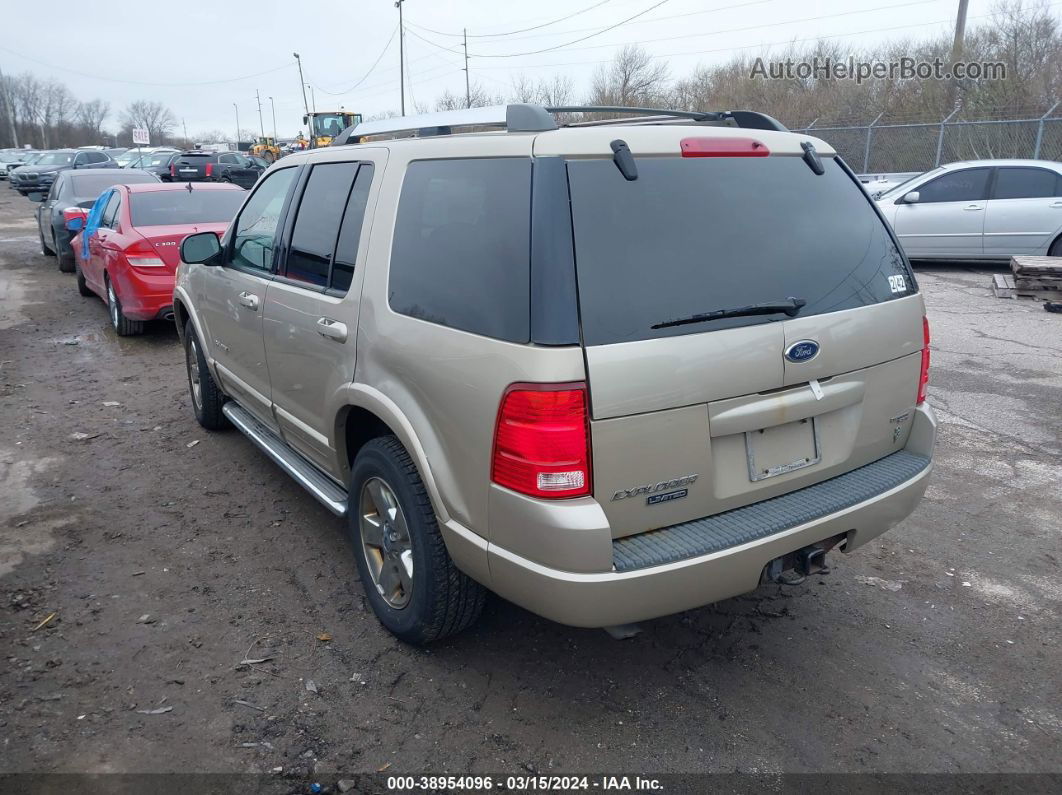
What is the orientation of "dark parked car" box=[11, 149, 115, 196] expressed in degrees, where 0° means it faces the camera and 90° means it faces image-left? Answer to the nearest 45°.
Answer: approximately 45°

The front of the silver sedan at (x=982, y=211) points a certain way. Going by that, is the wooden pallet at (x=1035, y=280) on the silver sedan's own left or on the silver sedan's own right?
on the silver sedan's own left

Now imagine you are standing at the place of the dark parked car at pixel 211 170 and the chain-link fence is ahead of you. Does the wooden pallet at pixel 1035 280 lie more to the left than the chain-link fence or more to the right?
right

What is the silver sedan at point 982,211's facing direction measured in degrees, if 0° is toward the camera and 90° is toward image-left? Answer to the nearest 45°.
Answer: approximately 90°

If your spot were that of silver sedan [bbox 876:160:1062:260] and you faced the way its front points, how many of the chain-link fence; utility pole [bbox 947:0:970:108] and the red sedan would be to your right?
2

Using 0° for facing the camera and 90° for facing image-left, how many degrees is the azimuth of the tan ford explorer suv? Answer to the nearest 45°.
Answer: approximately 135°

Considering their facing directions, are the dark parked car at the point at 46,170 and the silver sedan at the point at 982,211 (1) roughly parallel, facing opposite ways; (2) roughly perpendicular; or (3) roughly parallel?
roughly perpendicular

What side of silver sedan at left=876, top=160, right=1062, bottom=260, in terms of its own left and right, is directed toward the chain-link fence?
right

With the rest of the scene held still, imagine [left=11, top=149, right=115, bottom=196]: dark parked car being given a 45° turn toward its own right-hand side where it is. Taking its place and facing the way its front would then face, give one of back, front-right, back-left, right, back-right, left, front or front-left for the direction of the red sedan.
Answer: left

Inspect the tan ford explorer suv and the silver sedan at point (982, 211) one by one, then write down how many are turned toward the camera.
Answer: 0

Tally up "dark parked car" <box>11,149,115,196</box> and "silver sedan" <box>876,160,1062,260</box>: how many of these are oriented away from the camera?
0

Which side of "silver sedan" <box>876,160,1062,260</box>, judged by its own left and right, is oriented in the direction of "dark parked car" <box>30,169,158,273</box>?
front

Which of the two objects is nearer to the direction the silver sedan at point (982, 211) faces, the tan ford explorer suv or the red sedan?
the red sedan

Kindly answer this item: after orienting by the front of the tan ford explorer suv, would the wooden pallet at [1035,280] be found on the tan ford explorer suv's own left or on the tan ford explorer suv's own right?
on the tan ford explorer suv's own right

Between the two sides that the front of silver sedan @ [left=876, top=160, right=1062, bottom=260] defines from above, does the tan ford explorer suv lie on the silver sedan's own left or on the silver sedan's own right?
on the silver sedan's own left

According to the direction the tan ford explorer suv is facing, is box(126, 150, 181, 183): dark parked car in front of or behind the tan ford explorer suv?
in front
